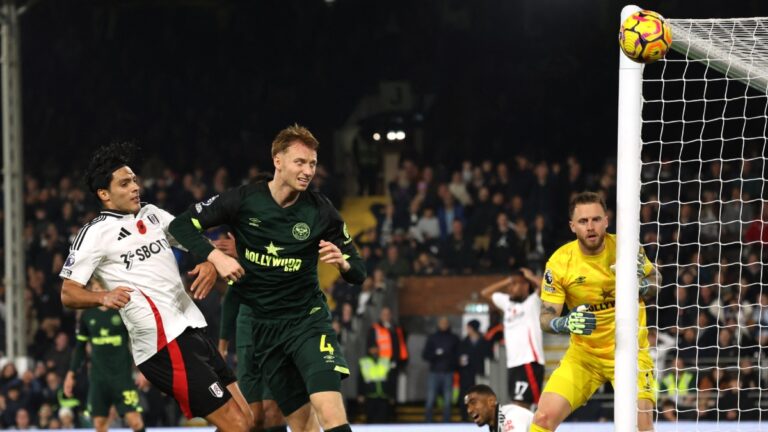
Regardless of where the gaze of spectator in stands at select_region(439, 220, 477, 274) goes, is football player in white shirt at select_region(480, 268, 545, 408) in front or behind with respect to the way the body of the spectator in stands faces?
in front

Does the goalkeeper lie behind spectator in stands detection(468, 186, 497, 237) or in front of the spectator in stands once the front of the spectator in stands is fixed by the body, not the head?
in front

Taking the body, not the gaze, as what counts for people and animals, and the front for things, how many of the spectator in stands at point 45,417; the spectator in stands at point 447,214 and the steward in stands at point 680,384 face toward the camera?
3

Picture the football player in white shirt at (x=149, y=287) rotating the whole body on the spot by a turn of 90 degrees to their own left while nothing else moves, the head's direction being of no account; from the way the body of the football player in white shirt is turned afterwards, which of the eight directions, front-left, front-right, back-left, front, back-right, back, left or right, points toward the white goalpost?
front

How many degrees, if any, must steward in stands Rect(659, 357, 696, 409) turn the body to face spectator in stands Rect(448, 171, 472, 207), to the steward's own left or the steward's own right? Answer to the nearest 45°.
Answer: approximately 135° to the steward's own right

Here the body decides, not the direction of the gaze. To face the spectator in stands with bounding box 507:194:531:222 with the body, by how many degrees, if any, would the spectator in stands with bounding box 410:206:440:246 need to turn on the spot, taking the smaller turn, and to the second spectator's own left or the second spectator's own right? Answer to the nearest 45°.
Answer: approximately 90° to the second spectator's own left

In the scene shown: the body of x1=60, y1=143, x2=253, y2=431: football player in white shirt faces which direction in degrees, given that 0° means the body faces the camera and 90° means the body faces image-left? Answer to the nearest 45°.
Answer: approximately 315°

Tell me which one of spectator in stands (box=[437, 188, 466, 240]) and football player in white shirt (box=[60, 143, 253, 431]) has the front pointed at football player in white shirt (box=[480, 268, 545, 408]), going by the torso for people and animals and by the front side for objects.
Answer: the spectator in stands

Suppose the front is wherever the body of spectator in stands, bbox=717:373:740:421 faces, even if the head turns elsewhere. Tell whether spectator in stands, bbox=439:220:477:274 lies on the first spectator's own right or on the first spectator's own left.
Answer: on the first spectator's own right
